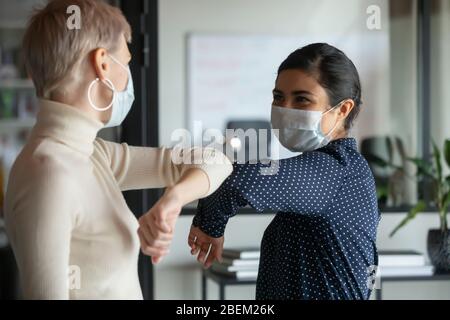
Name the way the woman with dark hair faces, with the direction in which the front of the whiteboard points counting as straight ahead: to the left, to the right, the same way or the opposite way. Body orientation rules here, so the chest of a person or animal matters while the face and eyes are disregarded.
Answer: to the right

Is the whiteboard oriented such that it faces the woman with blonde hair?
yes

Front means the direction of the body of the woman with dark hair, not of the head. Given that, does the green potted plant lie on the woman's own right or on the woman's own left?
on the woman's own right

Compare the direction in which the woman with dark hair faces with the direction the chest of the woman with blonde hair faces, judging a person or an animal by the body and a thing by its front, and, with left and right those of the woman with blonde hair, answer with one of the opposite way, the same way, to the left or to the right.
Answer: the opposite way

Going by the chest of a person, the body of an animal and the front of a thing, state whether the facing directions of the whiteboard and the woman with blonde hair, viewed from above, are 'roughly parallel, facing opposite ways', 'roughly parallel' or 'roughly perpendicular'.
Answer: roughly perpendicular

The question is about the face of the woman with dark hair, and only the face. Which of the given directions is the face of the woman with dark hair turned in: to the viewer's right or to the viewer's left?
to the viewer's left

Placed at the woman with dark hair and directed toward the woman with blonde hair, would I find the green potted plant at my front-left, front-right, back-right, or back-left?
back-right

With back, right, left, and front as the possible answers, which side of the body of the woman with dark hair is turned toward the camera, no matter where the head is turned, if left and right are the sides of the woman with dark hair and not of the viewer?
left

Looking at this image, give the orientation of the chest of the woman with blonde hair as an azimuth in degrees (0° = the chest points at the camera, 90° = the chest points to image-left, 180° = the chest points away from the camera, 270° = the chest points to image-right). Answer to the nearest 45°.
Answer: approximately 270°

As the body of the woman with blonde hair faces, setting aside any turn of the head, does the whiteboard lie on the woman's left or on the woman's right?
on the woman's left
